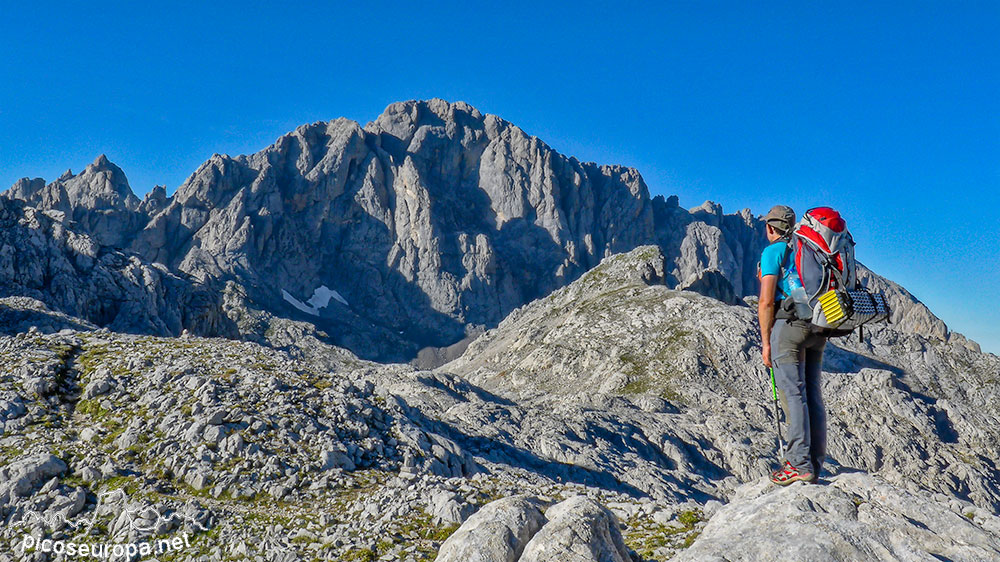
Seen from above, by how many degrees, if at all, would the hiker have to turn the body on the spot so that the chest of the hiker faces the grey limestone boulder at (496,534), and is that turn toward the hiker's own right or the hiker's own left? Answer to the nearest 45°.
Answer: approximately 90° to the hiker's own left

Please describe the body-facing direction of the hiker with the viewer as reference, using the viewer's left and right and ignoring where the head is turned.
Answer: facing away from the viewer and to the left of the viewer

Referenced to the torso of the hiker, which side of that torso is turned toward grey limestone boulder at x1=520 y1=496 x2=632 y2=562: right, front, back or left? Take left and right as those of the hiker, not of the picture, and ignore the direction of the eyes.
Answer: left

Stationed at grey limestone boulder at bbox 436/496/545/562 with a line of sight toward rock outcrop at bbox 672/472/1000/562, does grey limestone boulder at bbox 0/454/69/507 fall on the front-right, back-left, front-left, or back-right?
back-left

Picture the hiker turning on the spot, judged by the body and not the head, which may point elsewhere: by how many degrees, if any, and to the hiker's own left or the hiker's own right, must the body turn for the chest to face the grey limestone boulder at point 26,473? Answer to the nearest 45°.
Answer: approximately 45° to the hiker's own left
